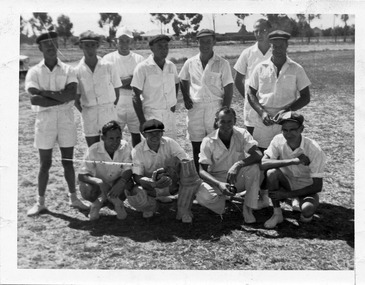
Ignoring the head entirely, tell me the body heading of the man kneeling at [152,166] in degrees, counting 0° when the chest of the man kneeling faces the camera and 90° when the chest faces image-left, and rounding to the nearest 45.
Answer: approximately 0°

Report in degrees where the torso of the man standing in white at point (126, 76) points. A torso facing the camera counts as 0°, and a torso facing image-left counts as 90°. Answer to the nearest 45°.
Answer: approximately 0°
